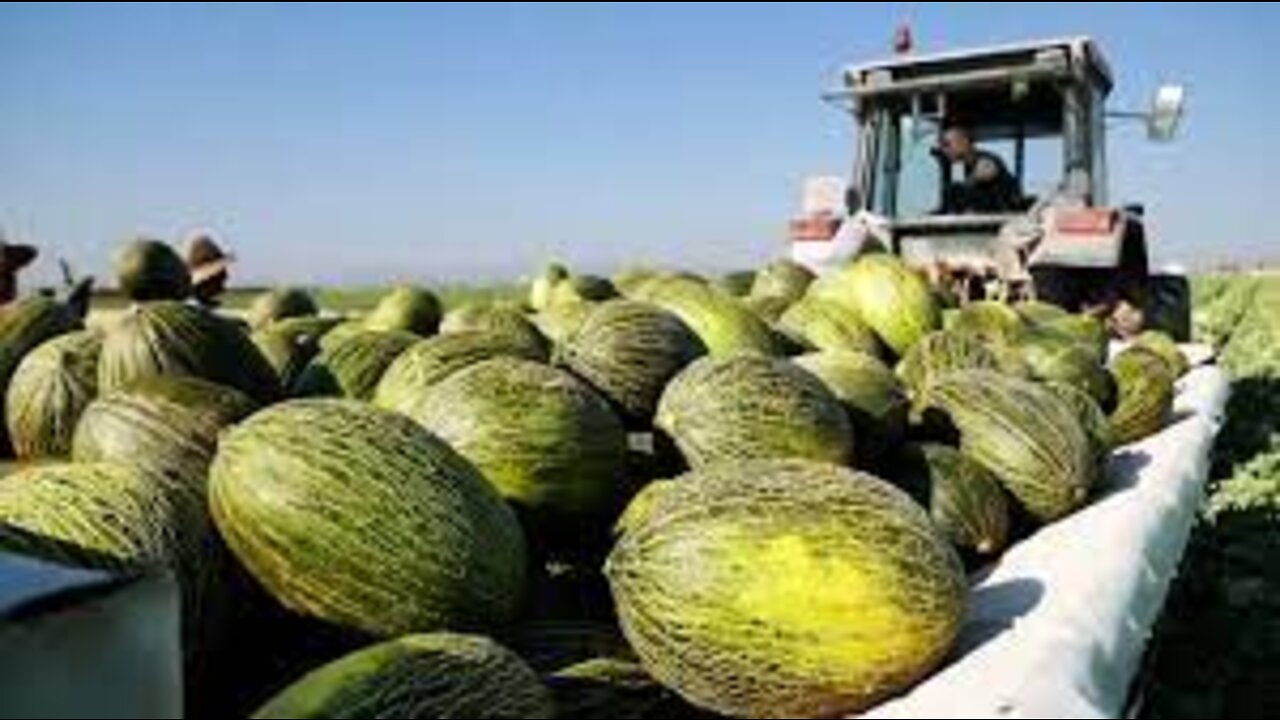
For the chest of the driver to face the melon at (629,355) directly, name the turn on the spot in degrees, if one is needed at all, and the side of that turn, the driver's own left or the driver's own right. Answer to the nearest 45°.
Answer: approximately 90° to the driver's own left

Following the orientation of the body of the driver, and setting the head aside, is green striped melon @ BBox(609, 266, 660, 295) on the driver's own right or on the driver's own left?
on the driver's own left

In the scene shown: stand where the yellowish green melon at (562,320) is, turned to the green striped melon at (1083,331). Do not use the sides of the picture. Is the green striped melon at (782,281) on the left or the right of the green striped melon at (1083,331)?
left

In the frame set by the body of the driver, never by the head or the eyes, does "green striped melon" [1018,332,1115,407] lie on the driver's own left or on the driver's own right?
on the driver's own left

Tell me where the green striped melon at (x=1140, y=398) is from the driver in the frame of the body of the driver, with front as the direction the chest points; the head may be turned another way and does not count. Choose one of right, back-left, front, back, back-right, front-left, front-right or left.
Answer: left

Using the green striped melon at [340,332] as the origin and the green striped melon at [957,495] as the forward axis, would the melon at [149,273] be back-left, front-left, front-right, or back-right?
back-left

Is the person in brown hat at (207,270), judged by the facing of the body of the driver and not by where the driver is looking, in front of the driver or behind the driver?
in front

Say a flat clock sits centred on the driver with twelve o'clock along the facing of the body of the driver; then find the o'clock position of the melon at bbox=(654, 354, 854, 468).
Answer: The melon is roughly at 9 o'clock from the driver.

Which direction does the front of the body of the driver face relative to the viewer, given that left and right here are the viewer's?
facing to the left of the viewer
